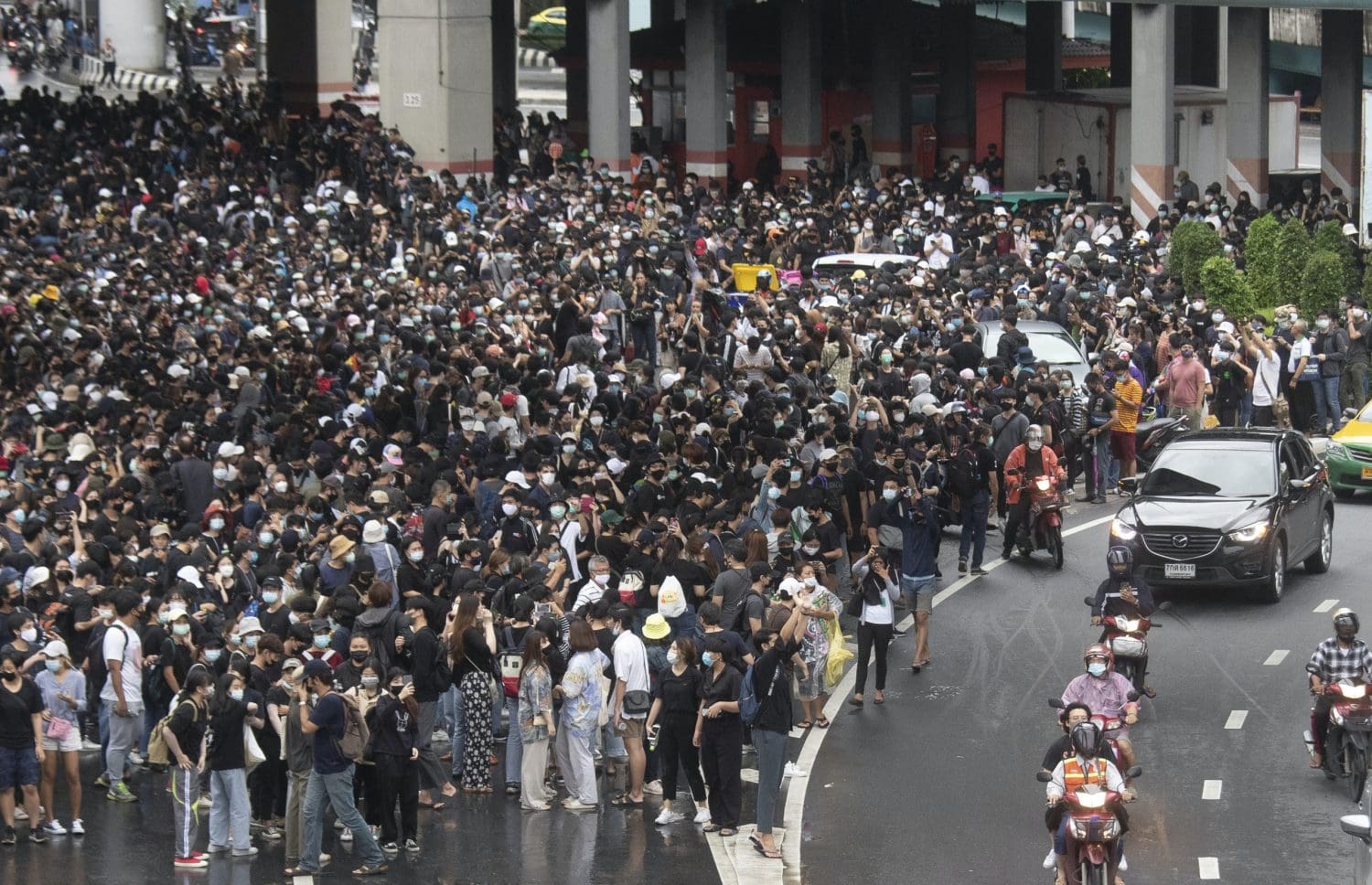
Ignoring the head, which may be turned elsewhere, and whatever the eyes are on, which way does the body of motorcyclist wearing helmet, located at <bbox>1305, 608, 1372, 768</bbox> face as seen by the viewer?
toward the camera

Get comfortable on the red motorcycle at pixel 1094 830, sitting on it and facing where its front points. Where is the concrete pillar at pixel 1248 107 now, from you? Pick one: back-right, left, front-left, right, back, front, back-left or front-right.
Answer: back

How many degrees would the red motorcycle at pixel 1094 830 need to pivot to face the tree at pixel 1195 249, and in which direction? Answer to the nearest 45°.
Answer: approximately 180°

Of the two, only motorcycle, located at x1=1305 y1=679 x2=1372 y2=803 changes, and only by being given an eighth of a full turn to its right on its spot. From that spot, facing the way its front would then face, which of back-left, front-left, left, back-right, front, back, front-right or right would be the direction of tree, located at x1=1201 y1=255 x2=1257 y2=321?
back-right

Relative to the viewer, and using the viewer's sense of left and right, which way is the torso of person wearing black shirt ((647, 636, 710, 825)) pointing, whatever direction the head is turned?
facing the viewer and to the left of the viewer

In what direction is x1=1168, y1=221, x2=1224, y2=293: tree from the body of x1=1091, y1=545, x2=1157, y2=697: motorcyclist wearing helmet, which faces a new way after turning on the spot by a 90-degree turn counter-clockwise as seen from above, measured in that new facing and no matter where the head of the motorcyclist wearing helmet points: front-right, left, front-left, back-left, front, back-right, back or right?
left

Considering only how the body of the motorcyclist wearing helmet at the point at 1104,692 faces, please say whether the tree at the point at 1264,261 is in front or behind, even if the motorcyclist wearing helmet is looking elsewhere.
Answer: behind

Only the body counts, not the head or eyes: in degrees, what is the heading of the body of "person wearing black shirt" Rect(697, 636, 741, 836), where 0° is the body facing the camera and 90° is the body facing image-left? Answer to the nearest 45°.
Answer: approximately 45°

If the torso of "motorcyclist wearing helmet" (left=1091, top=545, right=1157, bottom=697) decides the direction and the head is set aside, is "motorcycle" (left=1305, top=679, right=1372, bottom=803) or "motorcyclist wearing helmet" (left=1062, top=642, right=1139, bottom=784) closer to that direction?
the motorcyclist wearing helmet

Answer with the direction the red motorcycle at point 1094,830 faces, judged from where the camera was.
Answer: facing the viewer

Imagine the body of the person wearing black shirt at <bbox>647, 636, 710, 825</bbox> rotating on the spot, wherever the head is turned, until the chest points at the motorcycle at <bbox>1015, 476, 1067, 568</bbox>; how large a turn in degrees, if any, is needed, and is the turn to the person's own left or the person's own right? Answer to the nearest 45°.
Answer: approximately 180°

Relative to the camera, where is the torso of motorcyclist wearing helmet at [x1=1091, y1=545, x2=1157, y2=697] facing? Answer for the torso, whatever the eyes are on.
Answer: toward the camera

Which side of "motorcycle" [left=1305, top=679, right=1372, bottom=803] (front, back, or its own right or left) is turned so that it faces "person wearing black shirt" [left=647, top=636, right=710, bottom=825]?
right
